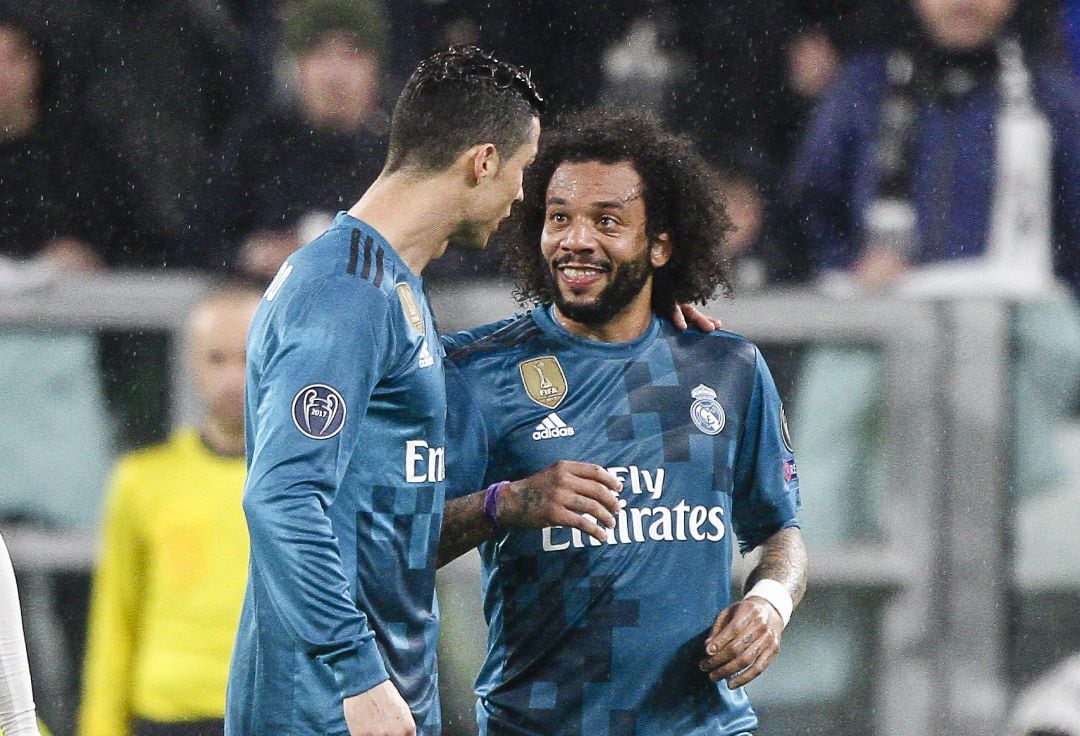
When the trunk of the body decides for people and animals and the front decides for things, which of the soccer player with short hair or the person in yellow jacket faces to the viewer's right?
the soccer player with short hair

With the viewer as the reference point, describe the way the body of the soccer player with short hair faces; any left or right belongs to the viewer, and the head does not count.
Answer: facing to the right of the viewer

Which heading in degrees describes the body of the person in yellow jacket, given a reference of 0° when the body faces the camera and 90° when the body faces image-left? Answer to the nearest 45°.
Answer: approximately 0°

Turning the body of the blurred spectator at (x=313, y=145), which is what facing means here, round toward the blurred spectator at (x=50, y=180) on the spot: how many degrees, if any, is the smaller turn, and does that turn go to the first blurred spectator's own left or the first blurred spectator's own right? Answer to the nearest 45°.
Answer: approximately 135° to the first blurred spectator's own right

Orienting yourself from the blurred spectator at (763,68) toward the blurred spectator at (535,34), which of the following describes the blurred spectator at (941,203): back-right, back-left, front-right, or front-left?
back-left

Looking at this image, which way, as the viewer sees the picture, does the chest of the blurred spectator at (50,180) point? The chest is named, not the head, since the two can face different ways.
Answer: toward the camera

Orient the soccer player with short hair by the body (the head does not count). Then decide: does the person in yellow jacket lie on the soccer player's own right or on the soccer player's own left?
on the soccer player's own left

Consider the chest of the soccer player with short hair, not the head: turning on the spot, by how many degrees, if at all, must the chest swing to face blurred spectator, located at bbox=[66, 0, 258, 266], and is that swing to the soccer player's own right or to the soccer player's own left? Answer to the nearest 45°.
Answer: approximately 90° to the soccer player's own left

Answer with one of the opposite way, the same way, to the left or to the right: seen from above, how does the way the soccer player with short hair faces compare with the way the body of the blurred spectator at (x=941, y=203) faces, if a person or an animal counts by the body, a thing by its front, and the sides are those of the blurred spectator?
to the left

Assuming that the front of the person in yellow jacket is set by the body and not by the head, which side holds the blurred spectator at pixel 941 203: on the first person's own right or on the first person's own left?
on the first person's own left

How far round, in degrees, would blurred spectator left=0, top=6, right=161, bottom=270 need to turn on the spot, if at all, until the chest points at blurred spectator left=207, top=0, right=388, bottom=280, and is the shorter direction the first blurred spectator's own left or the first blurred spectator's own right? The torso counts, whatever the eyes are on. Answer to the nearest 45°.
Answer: approximately 45° to the first blurred spectator's own left

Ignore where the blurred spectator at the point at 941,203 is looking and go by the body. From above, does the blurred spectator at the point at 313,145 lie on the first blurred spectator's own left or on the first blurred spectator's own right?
on the first blurred spectator's own right
